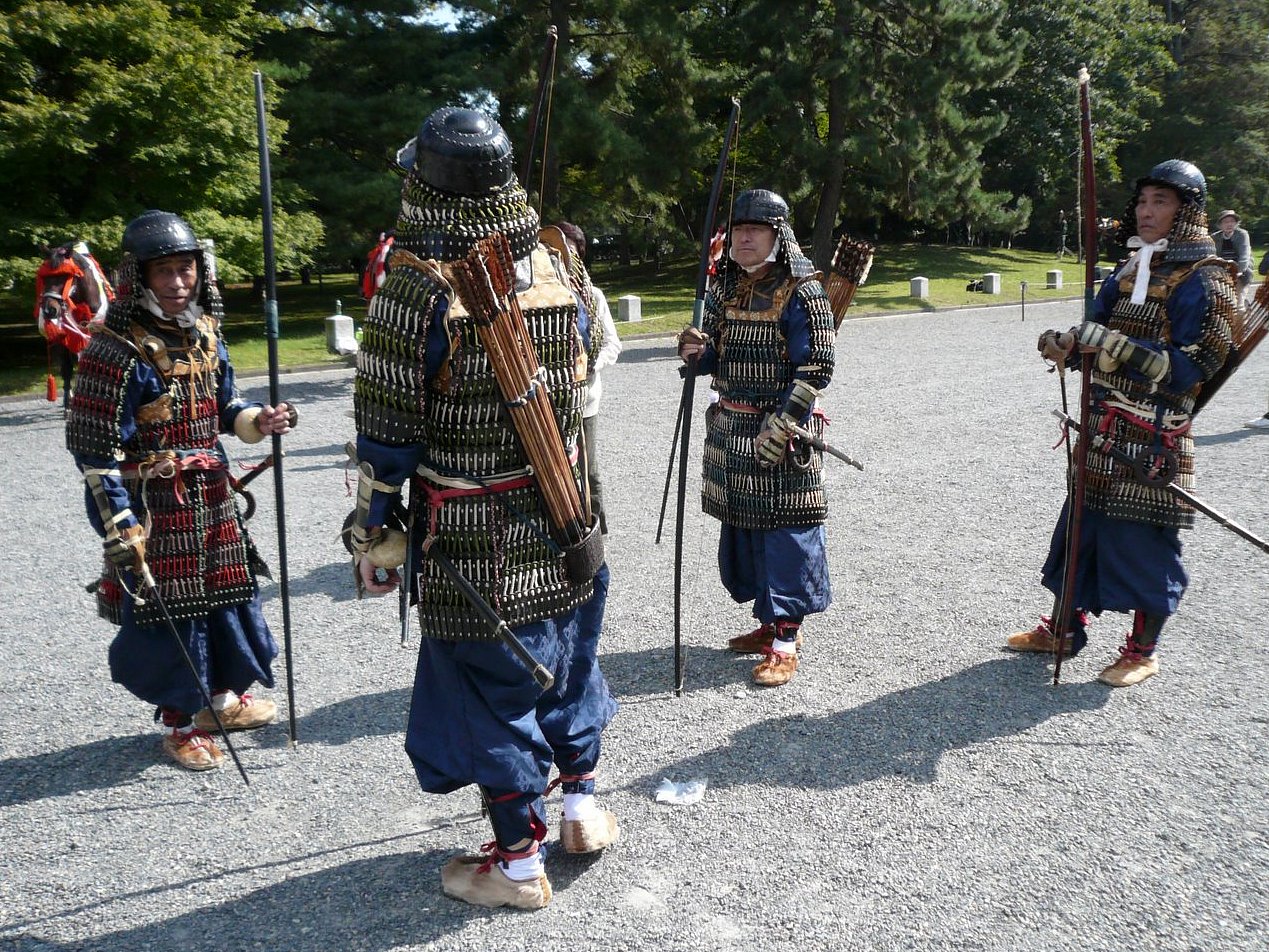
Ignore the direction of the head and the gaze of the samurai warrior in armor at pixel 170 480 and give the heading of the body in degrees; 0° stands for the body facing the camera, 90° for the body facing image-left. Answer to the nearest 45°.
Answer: approximately 315°

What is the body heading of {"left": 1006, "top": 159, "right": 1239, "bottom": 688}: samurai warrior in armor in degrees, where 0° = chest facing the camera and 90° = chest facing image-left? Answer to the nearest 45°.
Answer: approximately 45°

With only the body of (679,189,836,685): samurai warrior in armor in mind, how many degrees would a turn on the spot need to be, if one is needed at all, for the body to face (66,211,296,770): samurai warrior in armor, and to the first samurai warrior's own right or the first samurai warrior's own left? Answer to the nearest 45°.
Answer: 0° — they already face them

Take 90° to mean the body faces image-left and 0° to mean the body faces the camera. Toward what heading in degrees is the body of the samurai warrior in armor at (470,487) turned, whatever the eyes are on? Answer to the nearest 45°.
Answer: approximately 135°

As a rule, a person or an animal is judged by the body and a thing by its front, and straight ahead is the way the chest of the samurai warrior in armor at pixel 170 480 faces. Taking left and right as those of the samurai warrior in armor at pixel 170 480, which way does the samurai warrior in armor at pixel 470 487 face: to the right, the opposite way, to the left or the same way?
the opposite way

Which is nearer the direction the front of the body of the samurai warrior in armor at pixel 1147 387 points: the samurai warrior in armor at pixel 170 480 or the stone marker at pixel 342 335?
the samurai warrior in armor

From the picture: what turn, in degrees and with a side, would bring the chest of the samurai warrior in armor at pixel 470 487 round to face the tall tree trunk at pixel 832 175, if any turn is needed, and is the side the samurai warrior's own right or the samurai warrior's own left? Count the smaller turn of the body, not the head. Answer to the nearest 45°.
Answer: approximately 45° to the samurai warrior's own right

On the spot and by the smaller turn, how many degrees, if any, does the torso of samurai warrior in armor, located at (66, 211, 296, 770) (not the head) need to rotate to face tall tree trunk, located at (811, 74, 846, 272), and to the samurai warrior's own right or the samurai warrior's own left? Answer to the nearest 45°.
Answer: approximately 90° to the samurai warrior's own left

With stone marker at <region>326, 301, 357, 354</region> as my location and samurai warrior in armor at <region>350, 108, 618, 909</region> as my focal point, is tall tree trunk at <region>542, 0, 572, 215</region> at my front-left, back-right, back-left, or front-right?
back-left
